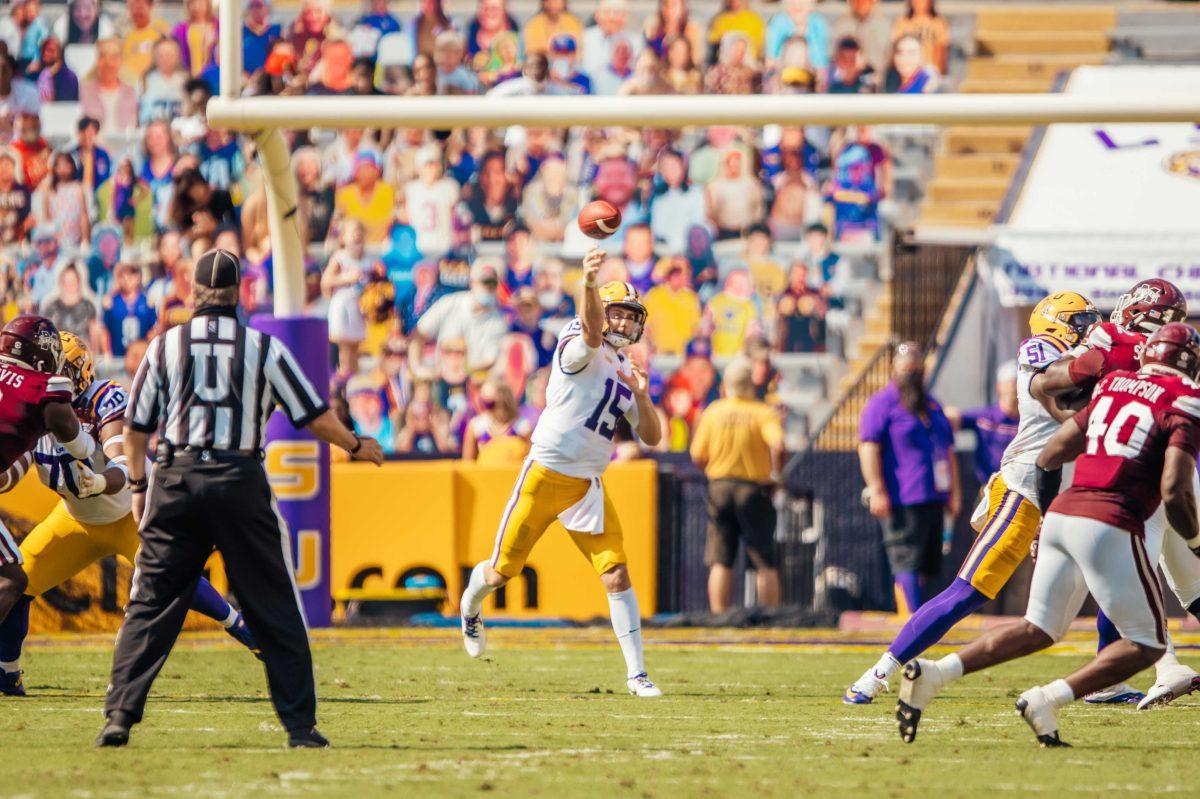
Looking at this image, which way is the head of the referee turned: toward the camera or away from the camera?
away from the camera

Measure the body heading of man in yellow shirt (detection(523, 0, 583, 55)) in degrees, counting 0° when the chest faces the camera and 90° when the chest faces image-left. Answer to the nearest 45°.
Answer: approximately 0°

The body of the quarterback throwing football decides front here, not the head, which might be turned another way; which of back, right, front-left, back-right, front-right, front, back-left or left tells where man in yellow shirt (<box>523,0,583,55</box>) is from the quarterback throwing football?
back-left

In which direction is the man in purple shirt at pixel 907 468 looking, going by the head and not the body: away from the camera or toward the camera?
toward the camera

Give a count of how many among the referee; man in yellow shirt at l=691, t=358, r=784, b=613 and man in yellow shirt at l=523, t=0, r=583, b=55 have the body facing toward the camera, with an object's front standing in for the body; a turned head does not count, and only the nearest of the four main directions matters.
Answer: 1

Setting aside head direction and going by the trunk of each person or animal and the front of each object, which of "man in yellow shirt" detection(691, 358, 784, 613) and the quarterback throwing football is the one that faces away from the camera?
the man in yellow shirt

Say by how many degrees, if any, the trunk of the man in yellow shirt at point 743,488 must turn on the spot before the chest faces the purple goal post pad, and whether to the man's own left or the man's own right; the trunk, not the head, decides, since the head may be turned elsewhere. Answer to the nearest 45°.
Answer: approximately 135° to the man's own left

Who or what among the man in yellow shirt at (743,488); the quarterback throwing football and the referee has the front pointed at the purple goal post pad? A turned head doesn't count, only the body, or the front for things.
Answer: the referee

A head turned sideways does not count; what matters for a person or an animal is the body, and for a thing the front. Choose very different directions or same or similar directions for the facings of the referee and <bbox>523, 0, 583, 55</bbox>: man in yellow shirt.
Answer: very different directions

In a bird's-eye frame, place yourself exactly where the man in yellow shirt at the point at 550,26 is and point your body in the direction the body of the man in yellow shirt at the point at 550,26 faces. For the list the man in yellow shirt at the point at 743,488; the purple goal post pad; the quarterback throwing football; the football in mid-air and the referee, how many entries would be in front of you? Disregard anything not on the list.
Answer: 5

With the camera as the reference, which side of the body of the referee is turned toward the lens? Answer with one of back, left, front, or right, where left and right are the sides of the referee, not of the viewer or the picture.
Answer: back

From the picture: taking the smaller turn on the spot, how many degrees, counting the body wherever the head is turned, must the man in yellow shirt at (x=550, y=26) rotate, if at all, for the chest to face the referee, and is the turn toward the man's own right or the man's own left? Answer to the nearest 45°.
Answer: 0° — they already face them

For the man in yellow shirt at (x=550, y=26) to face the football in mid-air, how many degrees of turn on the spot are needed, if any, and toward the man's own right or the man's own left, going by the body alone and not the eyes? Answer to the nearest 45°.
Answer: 0° — they already face it

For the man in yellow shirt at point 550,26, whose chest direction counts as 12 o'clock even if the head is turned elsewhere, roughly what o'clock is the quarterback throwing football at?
The quarterback throwing football is roughly at 12 o'clock from the man in yellow shirt.

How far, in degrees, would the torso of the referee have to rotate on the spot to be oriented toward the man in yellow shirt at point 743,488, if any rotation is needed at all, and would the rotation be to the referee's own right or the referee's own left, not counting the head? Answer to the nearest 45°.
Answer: approximately 45° to the referee's own right

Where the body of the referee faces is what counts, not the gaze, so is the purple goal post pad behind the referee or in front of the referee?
in front

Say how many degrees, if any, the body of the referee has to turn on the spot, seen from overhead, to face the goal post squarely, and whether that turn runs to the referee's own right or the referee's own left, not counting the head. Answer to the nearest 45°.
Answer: approximately 45° to the referee's own right
